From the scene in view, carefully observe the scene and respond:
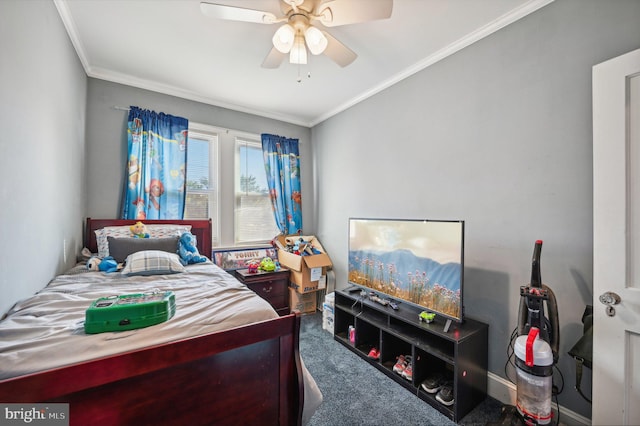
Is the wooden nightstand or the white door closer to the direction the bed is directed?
the white door

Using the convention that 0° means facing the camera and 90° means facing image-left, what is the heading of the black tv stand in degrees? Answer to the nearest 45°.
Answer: approximately 45°

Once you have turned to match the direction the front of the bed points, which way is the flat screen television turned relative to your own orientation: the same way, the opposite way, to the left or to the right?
to the right

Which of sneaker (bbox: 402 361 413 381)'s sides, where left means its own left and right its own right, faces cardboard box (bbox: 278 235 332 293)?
right

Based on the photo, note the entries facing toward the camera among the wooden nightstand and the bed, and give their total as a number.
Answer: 2

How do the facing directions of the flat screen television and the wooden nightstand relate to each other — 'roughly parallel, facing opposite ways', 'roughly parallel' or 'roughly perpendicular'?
roughly perpendicular

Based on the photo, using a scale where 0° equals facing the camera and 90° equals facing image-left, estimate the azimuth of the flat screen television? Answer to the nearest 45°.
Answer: approximately 45°

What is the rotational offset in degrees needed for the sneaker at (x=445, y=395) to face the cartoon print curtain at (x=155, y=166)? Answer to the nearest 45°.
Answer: approximately 45° to its right

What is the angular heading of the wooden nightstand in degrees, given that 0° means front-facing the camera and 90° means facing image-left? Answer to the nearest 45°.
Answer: approximately 0°
